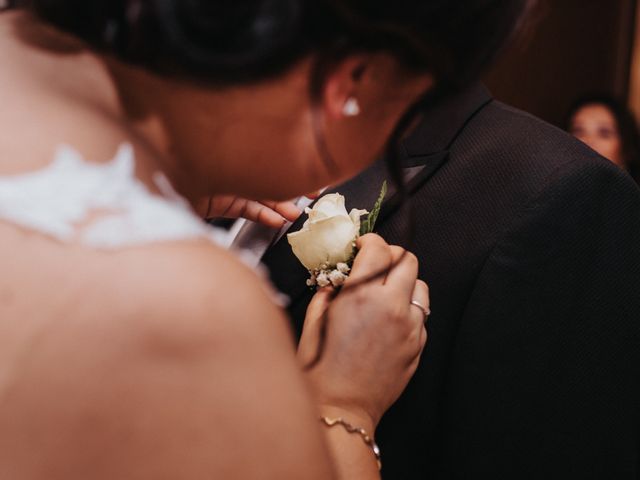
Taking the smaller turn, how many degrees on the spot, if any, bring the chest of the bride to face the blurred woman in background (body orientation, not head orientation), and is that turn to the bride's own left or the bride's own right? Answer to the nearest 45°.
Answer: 0° — they already face them

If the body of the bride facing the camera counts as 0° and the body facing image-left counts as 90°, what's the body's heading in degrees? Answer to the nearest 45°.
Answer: approximately 225°

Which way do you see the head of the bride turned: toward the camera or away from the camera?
away from the camera
